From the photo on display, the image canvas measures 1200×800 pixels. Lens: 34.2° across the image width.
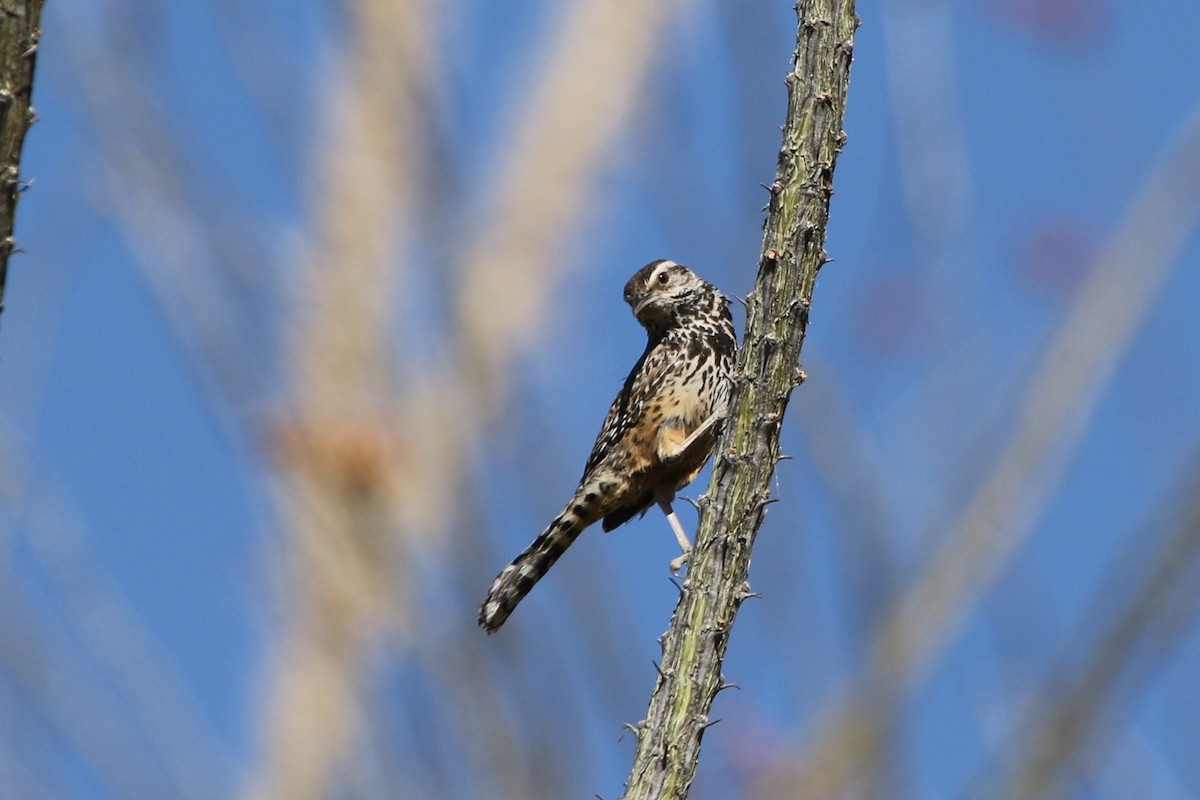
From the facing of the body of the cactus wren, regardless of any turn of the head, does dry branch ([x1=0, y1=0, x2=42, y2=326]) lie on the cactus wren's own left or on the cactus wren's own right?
on the cactus wren's own right

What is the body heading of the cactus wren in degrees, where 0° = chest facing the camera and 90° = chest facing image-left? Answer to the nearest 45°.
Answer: approximately 315°
